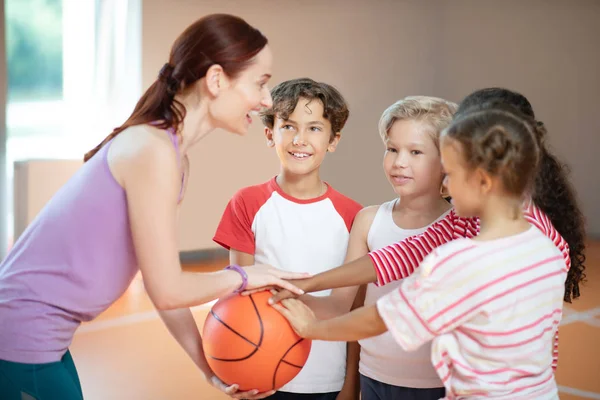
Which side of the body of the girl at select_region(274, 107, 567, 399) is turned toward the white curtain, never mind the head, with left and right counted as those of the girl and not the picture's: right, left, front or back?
front

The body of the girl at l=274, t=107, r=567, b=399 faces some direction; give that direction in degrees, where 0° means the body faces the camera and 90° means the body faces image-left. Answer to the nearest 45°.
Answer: approximately 135°

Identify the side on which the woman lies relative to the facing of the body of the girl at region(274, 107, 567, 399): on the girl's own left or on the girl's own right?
on the girl's own left

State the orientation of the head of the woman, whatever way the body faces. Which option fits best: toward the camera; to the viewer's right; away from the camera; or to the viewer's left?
to the viewer's right

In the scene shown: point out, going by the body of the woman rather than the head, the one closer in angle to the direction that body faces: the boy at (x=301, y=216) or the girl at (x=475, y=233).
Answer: the girl

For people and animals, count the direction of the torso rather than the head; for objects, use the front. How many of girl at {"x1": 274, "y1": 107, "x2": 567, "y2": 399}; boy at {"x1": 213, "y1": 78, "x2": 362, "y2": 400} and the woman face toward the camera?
1

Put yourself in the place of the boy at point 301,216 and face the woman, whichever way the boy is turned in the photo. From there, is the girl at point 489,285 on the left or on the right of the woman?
left

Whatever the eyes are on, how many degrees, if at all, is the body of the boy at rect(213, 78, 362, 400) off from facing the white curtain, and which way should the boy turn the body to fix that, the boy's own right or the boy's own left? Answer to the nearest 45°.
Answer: approximately 180°

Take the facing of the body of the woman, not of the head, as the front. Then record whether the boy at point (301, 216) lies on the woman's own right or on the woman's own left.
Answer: on the woman's own left

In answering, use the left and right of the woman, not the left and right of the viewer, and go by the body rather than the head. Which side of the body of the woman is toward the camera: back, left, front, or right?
right

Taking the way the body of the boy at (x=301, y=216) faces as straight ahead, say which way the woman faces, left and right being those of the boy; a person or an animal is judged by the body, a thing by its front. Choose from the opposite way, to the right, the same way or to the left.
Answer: to the left

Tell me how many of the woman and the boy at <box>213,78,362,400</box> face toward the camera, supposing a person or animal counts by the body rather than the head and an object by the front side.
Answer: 1

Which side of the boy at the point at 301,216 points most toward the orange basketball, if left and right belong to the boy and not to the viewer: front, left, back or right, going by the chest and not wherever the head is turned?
front

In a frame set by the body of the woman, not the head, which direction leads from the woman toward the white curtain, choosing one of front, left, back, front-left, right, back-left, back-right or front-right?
left
